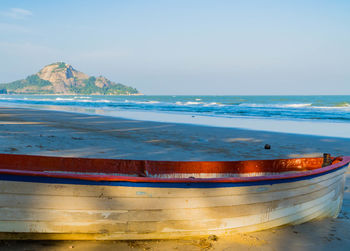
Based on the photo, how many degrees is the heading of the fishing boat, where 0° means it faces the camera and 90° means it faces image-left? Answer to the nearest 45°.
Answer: approximately 270°
